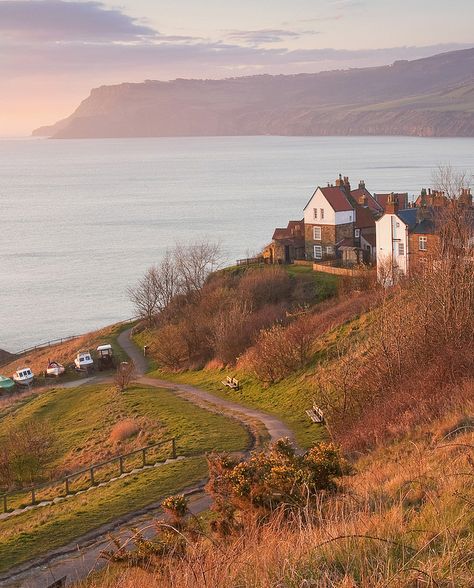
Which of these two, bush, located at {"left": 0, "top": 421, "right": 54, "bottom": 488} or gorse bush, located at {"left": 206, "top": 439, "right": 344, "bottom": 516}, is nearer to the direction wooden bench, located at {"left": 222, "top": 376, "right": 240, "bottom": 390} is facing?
the bush

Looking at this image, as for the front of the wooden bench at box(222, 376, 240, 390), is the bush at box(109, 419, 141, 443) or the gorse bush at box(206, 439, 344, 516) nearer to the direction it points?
the bush

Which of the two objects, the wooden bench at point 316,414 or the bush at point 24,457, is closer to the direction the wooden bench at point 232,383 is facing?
the bush

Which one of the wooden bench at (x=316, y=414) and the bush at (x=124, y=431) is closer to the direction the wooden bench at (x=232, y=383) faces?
the bush
